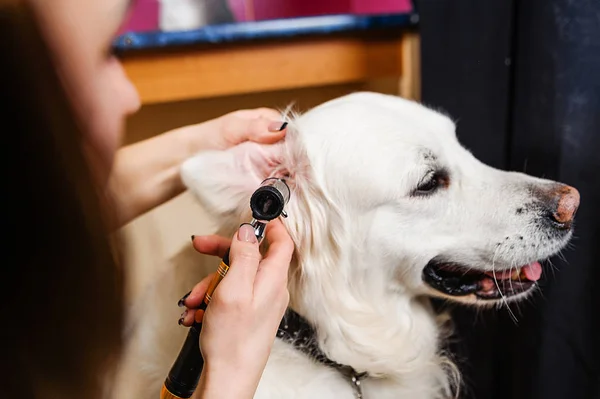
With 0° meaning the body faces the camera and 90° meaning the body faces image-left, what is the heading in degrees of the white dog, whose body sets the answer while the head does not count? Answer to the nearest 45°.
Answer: approximately 270°
